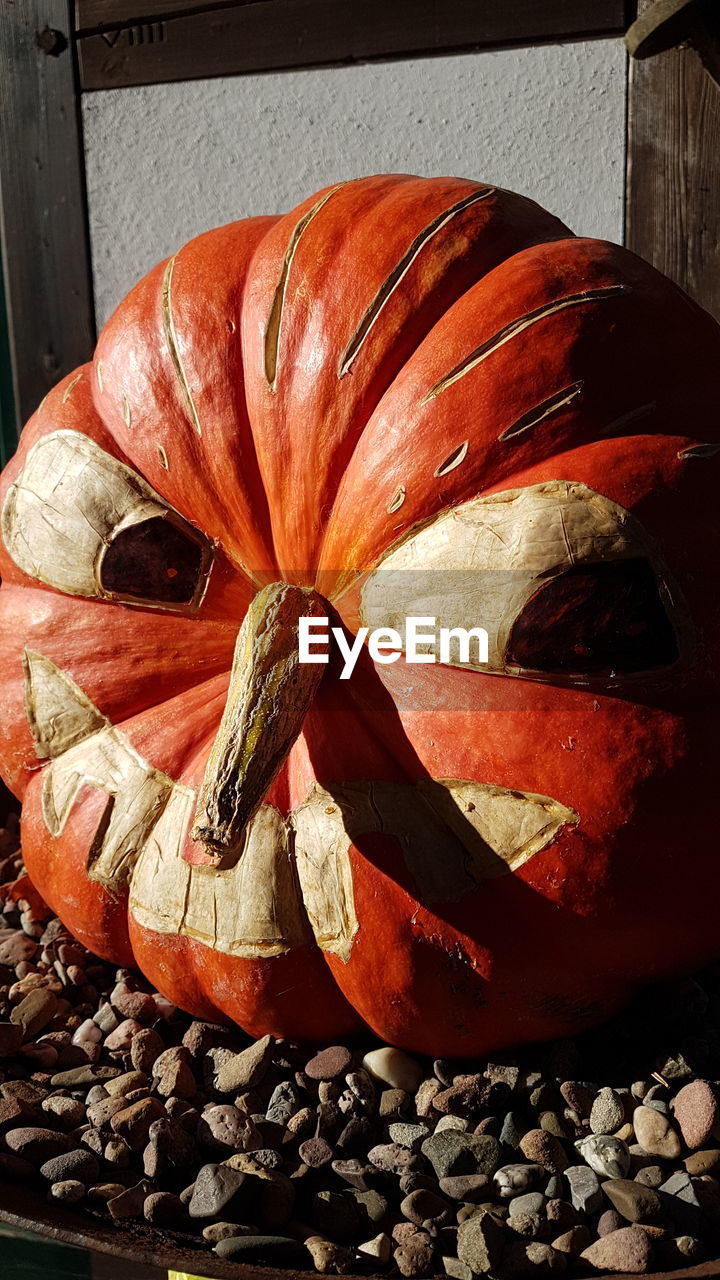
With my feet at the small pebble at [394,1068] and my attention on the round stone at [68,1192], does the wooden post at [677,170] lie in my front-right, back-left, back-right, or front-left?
back-right

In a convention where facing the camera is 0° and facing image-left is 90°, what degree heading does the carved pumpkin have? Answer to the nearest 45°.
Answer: approximately 45°

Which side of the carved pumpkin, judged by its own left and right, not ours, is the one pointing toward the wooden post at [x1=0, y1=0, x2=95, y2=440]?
right

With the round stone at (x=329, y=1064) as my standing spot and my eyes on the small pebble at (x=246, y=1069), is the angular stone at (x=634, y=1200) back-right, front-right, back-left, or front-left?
back-left
